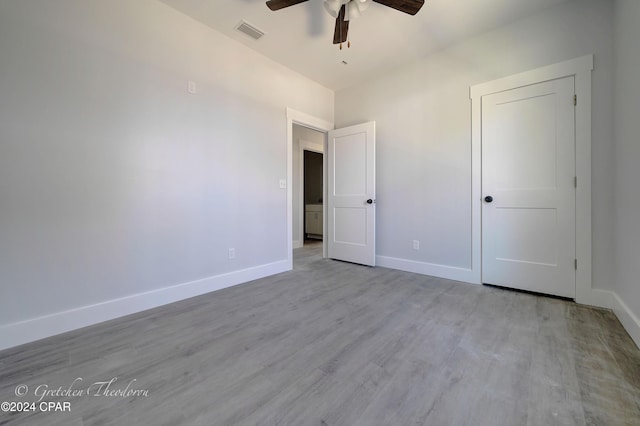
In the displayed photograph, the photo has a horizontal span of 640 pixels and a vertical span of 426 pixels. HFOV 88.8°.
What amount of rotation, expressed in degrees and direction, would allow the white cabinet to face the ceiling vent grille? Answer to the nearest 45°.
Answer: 0° — it already faces it

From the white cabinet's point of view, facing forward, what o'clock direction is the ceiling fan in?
The ceiling fan is roughly at 12 o'clock from the white cabinet.

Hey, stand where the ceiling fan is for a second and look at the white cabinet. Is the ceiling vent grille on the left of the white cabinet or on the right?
left

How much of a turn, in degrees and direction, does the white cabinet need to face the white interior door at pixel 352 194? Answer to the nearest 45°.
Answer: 0° — it already faces it

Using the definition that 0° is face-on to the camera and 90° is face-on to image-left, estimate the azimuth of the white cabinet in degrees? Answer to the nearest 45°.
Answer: approximately 0°

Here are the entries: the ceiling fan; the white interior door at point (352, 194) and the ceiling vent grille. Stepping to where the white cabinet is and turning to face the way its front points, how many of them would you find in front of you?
3

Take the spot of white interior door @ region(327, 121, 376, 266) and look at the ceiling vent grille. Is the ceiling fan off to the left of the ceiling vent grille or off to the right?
left
